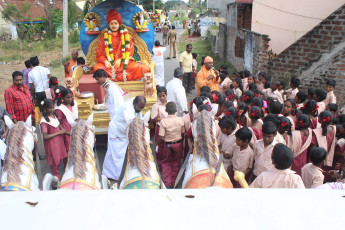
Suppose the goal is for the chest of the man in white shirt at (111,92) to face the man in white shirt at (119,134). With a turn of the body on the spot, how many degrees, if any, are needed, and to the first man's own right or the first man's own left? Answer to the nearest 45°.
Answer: approximately 90° to the first man's own left

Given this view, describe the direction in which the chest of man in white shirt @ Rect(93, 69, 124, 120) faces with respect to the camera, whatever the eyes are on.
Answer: to the viewer's left

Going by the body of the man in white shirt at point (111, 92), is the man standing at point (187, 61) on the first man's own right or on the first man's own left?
on the first man's own right

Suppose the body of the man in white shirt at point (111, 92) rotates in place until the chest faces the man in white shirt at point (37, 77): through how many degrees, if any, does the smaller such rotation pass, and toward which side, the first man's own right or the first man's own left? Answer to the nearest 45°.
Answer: approximately 45° to the first man's own right

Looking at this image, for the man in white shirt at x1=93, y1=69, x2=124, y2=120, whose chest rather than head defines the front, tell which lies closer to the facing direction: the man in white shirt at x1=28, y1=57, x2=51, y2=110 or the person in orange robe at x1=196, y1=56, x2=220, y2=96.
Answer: the man in white shirt
